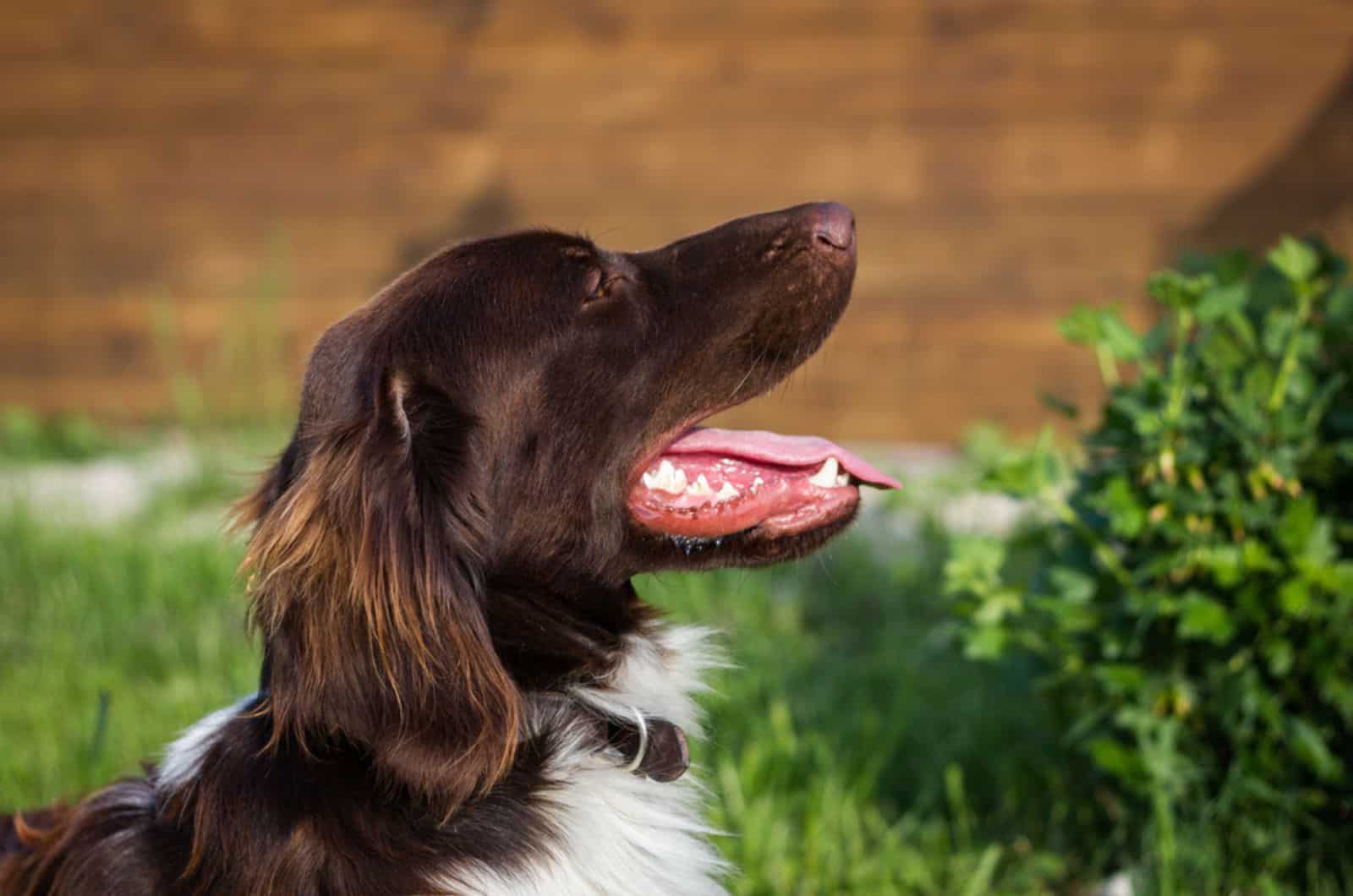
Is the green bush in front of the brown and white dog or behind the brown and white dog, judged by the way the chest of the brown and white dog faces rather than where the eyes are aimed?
in front

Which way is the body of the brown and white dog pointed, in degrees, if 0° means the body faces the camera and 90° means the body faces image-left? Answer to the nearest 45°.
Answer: approximately 270°
